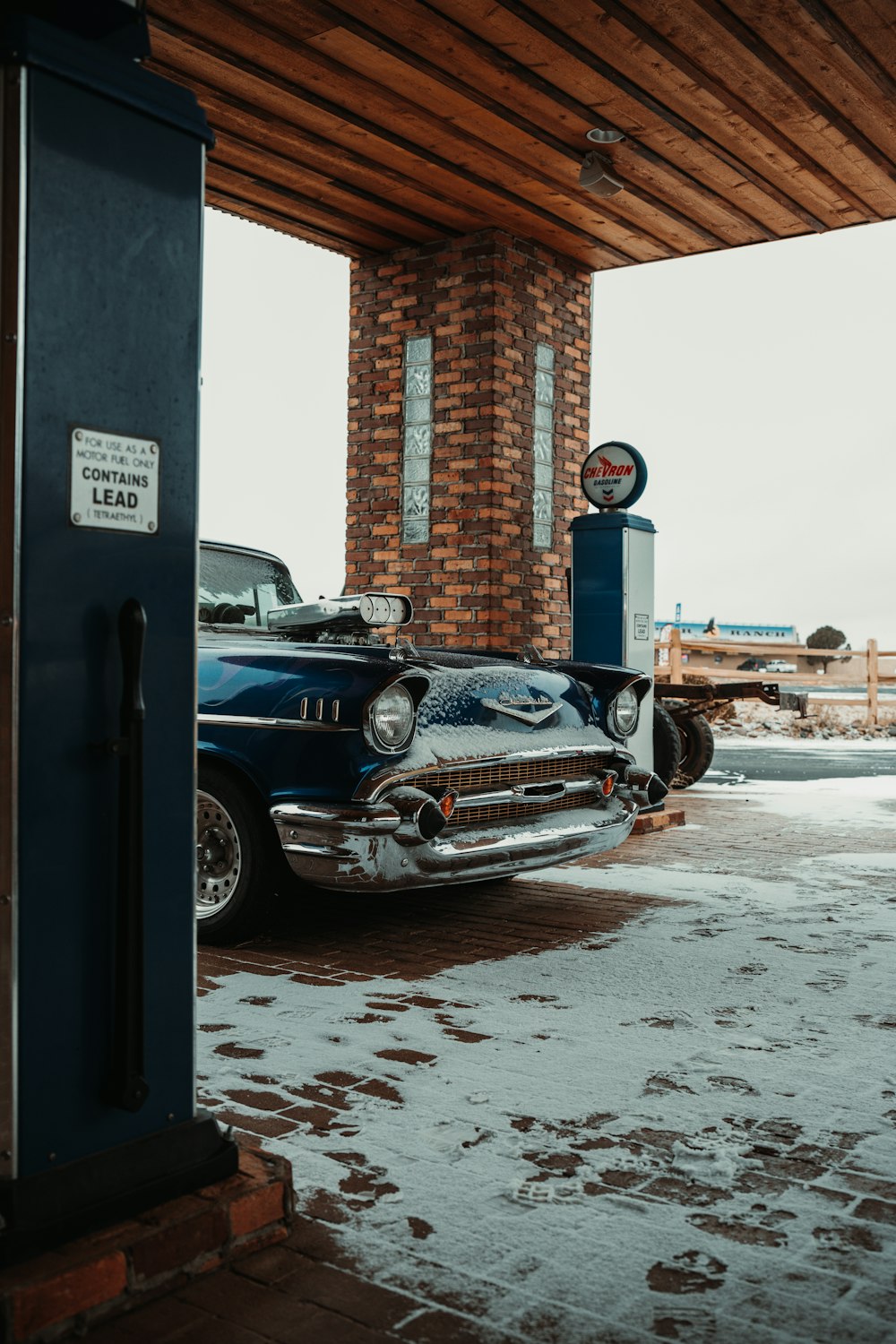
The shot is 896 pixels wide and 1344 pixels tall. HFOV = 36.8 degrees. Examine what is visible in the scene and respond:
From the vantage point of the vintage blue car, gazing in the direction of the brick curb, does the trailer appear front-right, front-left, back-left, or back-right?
back-left

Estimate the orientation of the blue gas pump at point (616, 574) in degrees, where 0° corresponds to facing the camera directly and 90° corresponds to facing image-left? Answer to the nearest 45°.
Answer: approximately 45°

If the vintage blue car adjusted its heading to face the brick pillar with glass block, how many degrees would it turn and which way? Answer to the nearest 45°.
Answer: approximately 135° to its left

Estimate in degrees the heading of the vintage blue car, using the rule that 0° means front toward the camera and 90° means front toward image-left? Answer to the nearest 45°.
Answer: approximately 315°

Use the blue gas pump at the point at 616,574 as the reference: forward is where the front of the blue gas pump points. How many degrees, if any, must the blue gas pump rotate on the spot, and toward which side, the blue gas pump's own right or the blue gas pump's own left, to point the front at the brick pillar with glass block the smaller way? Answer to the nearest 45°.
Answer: approximately 90° to the blue gas pump's own right

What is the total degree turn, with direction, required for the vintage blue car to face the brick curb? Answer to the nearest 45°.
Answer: approximately 45° to its right

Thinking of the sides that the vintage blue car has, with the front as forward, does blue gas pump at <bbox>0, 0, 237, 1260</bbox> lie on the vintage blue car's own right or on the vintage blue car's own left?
on the vintage blue car's own right
